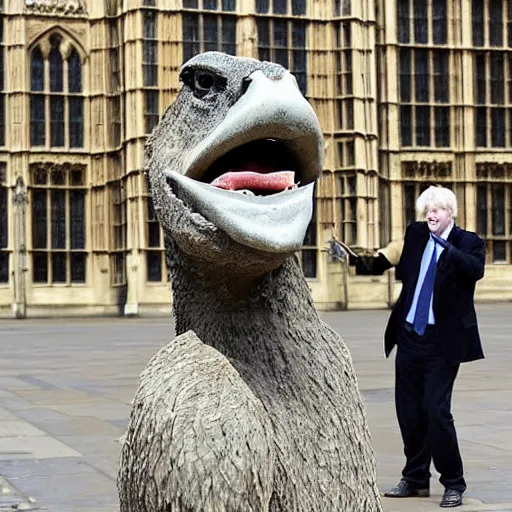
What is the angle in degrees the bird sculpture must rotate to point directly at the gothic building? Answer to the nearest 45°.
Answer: approximately 135° to its left

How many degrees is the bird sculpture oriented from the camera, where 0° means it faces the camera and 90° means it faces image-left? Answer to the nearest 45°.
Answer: approximately 315°
